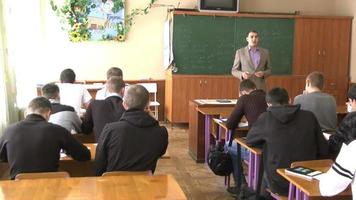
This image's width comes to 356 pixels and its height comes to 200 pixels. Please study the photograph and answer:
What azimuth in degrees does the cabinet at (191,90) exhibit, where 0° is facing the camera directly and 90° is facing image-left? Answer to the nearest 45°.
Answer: approximately 0°

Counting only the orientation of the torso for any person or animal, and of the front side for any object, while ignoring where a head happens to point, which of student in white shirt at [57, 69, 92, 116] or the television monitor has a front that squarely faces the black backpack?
the television monitor

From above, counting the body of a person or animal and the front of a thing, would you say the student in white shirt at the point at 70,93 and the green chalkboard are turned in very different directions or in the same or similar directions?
very different directions

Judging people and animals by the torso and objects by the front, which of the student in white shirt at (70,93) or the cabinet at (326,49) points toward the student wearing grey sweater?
the cabinet

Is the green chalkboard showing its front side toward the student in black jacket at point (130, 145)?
yes

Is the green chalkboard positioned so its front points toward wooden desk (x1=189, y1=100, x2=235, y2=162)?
yes

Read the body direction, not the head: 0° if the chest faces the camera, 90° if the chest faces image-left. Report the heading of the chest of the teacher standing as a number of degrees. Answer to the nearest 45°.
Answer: approximately 0°

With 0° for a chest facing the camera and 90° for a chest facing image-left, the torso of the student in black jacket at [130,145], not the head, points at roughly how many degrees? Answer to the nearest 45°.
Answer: approximately 180°

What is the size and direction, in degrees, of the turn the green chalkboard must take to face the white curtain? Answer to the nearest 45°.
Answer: approximately 45° to its right
